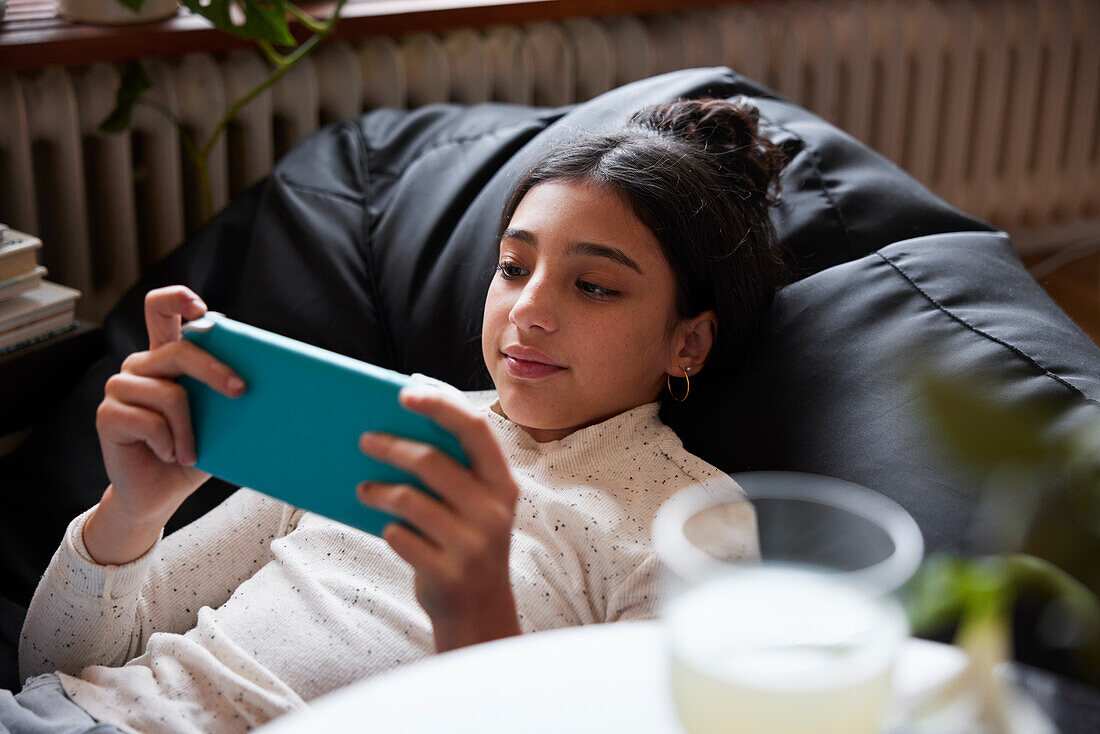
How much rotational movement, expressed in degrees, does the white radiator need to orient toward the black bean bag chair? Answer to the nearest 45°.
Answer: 0° — it already faces it

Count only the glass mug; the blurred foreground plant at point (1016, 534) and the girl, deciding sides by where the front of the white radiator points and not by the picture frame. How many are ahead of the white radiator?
3

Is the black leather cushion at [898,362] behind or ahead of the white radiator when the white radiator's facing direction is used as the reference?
ahead

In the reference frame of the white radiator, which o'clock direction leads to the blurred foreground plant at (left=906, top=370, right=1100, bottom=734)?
The blurred foreground plant is roughly at 12 o'clock from the white radiator.

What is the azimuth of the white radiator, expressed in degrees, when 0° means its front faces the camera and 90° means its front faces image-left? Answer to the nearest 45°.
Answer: approximately 0°

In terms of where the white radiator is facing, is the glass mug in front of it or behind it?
in front

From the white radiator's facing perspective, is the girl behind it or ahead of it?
ahead
